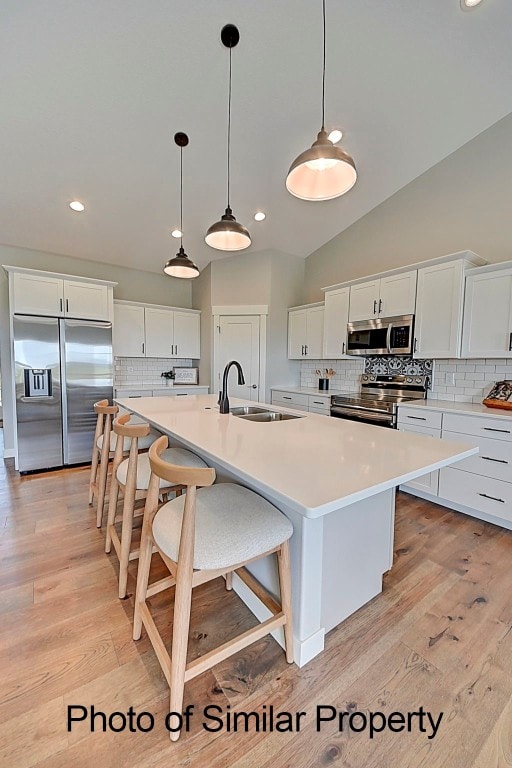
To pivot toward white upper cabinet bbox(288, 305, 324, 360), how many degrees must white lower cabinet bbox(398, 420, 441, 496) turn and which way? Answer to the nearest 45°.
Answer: approximately 90° to its right

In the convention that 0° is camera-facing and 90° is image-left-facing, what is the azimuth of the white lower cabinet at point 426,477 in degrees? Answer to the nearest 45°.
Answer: approximately 45°

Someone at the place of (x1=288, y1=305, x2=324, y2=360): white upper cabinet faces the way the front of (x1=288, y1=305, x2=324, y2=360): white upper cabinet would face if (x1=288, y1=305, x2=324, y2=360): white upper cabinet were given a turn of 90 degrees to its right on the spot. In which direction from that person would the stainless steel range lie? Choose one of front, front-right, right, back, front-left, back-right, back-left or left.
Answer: back

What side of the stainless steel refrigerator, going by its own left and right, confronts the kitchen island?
front

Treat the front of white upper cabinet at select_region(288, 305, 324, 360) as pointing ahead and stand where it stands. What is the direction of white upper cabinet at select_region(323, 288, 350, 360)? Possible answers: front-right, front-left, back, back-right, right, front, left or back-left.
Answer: left

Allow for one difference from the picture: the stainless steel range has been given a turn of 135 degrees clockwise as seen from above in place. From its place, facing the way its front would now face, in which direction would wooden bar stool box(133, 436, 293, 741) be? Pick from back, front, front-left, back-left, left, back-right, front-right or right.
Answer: back

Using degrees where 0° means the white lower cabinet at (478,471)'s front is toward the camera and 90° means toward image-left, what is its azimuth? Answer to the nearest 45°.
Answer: approximately 45°

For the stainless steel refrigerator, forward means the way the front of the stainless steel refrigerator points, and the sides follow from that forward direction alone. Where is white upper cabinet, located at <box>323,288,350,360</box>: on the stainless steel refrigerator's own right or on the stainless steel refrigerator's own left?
on the stainless steel refrigerator's own left

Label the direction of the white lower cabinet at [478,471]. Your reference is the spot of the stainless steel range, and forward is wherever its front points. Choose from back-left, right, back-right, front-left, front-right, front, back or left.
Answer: left

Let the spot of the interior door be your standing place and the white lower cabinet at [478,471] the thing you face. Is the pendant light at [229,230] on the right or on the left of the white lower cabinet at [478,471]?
right

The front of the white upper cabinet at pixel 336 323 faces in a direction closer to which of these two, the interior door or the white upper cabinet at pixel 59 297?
the white upper cabinet

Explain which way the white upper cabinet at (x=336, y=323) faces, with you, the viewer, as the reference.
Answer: facing the viewer and to the left of the viewer

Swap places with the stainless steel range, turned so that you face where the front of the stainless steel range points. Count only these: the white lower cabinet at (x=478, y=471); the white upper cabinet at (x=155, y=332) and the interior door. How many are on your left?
1
